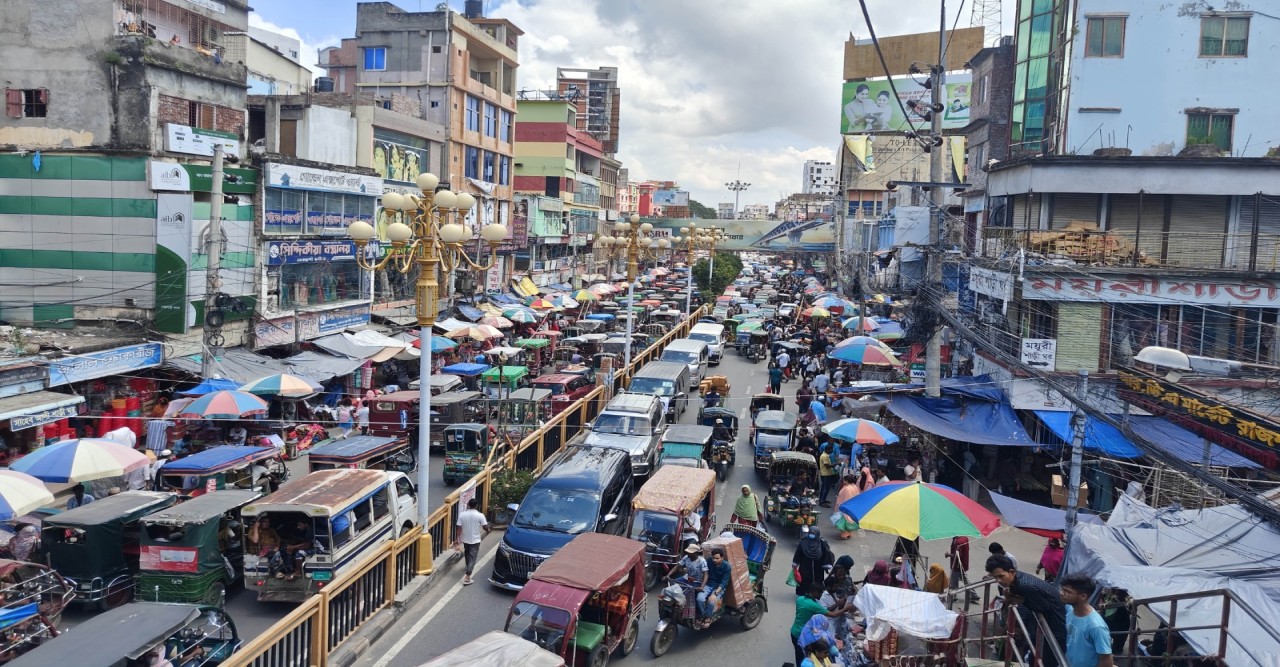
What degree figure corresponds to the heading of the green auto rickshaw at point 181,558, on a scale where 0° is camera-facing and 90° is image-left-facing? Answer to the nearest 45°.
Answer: approximately 225°

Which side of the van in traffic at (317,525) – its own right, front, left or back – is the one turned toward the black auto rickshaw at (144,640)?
back

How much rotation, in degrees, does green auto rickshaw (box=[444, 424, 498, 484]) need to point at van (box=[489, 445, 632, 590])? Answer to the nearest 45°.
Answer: approximately 180°

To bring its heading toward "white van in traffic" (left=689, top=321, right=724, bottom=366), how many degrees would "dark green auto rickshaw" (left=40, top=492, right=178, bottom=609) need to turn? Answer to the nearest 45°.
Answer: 0° — it already faces it

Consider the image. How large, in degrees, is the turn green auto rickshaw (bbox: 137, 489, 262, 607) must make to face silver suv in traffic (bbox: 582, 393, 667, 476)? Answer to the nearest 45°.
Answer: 0° — it already faces it

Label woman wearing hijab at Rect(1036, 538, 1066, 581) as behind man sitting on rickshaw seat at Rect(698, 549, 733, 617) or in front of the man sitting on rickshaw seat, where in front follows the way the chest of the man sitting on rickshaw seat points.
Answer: behind

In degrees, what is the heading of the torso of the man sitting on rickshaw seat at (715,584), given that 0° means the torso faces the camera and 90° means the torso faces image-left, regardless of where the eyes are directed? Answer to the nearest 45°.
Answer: approximately 45°

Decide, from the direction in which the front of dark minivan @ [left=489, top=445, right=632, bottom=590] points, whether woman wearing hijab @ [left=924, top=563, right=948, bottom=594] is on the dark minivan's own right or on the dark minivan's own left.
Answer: on the dark minivan's own left

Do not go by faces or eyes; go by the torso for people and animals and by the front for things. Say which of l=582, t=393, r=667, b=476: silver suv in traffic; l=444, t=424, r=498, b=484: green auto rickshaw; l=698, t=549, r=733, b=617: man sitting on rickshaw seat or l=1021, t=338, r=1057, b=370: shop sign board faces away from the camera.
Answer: the green auto rickshaw
